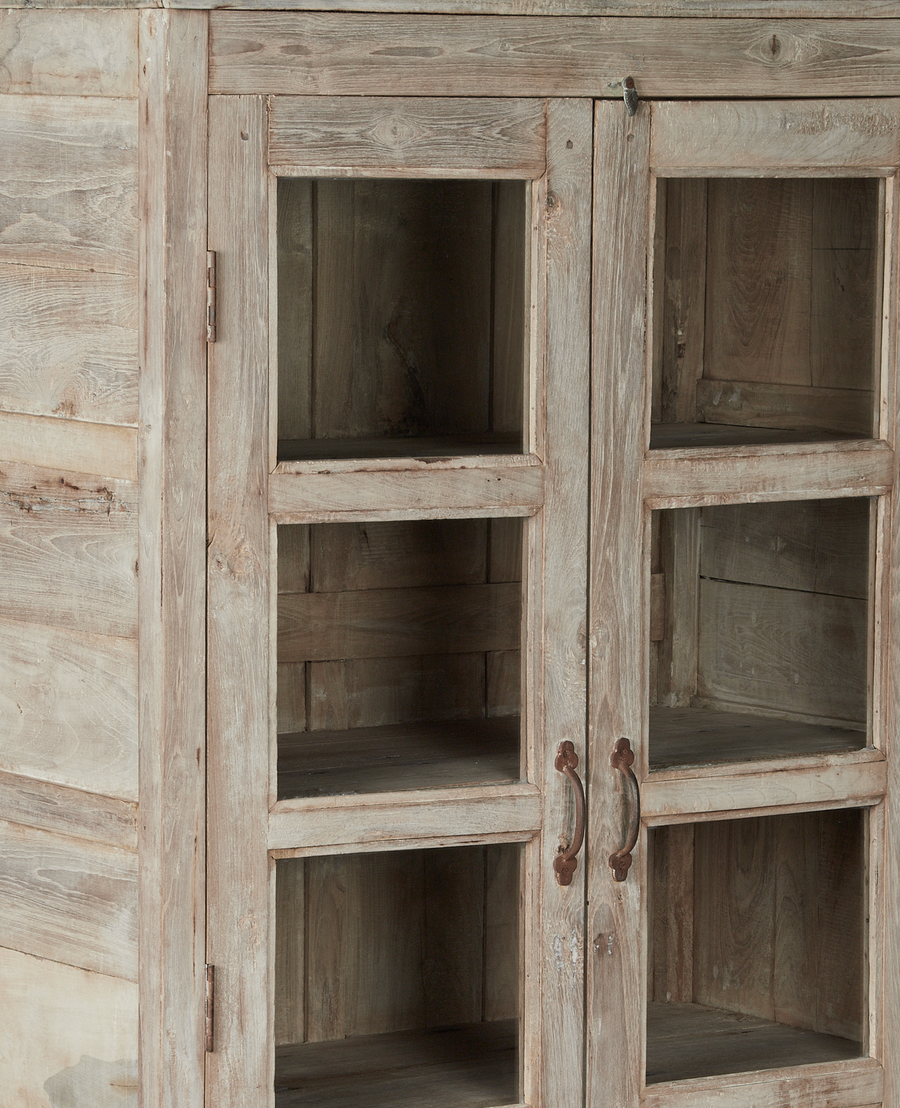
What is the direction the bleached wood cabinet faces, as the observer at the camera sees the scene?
facing the viewer and to the right of the viewer
